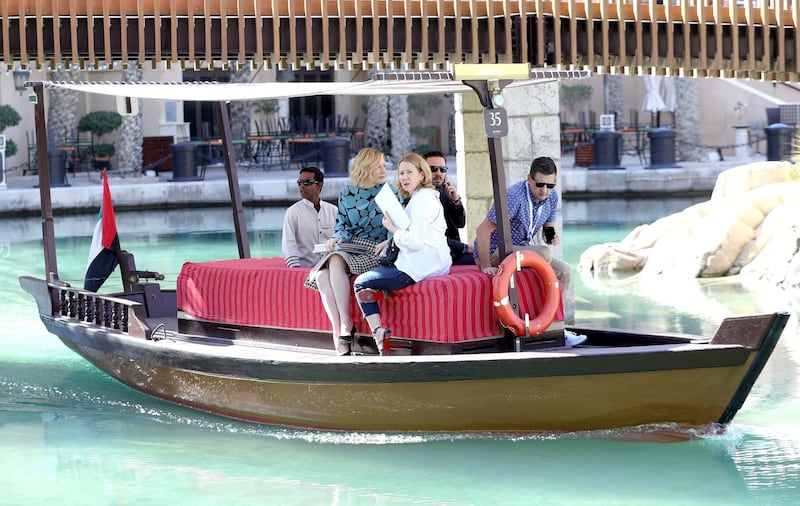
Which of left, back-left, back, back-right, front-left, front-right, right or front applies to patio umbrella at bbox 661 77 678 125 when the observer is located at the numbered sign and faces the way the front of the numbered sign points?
back

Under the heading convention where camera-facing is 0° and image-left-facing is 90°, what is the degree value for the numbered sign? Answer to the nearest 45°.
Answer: approximately 0°

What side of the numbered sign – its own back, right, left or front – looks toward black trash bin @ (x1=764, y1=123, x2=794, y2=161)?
back

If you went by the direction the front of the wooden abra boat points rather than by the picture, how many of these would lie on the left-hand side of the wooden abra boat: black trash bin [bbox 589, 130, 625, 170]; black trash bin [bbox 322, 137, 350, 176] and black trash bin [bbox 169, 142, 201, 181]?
3

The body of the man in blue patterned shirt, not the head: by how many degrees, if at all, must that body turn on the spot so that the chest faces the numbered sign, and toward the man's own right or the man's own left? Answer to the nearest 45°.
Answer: approximately 45° to the man's own right

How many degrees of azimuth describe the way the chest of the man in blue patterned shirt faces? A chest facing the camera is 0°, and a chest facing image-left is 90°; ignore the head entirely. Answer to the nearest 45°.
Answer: approximately 315°

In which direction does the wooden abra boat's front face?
to the viewer's right

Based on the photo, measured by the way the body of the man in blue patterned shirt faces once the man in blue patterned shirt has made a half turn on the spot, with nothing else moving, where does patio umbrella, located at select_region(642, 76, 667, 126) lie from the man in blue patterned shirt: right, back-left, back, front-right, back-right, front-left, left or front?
front-right
